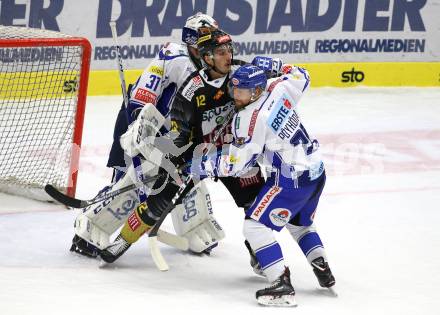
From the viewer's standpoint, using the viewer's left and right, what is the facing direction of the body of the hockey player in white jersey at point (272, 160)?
facing to the left of the viewer

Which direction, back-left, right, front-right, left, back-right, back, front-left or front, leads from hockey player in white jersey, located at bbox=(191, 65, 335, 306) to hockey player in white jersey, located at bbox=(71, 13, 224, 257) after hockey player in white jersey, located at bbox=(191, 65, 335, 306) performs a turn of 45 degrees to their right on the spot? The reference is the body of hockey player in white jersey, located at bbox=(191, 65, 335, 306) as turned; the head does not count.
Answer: front

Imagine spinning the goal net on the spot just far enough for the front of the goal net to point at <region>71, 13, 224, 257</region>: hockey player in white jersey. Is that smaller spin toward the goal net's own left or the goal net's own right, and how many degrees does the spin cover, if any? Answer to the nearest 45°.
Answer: approximately 45° to the goal net's own left

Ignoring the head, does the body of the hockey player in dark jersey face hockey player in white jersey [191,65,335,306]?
yes

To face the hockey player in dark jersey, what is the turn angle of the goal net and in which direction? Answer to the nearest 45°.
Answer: approximately 45° to its left

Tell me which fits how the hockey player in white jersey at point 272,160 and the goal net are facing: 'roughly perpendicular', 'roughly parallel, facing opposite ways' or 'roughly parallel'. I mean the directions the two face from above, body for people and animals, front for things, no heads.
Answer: roughly perpendicular

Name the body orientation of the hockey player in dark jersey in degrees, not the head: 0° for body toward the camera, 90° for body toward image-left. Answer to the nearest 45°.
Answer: approximately 315°

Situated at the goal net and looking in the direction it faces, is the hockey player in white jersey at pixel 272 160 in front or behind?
in front

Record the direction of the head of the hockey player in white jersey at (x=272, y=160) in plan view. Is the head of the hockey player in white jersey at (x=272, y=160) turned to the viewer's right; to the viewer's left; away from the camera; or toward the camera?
to the viewer's left
